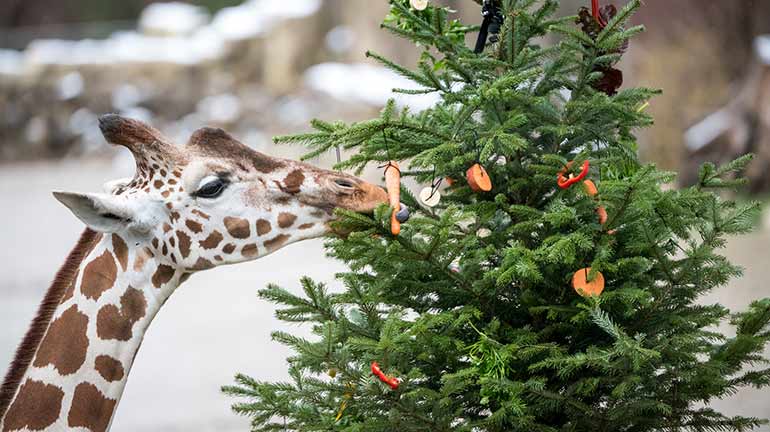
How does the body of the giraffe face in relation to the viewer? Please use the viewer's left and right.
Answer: facing to the right of the viewer

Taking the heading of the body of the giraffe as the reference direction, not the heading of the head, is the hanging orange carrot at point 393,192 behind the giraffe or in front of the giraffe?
in front

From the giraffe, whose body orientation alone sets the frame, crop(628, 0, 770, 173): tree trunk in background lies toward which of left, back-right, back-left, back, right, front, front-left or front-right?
front-left

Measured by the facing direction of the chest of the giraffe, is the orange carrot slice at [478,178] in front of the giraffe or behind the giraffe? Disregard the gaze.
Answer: in front

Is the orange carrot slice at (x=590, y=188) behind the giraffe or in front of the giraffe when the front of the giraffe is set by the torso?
in front

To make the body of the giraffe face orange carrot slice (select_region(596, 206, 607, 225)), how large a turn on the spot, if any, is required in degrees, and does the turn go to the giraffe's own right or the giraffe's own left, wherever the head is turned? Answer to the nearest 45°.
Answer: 0° — it already faces it

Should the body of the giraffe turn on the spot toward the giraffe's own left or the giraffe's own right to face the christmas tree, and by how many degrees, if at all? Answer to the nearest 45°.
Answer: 0° — it already faces it

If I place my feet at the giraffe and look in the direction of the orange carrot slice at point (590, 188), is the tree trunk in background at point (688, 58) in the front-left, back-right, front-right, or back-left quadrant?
front-left
